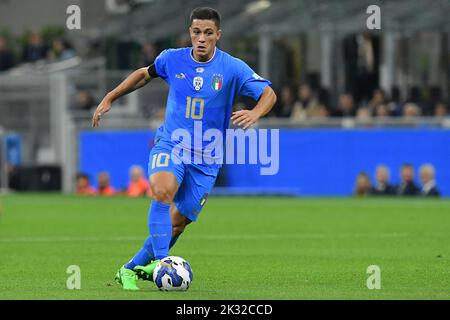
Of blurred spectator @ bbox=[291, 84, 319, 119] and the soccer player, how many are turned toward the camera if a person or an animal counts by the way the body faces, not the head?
2

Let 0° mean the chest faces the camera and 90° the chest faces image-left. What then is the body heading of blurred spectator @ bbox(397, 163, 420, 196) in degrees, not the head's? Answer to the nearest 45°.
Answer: approximately 0°

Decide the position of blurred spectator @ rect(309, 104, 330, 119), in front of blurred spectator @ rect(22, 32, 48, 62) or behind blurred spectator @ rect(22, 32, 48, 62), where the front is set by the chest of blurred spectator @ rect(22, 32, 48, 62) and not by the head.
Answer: in front

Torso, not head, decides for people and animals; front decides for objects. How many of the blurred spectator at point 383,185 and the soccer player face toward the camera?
2

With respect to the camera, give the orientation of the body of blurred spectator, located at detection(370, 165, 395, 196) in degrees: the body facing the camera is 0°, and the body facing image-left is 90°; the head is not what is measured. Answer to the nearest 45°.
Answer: approximately 0°

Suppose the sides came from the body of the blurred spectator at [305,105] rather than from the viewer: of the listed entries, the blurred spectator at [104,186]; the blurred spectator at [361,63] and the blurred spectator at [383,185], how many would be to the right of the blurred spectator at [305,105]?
1
